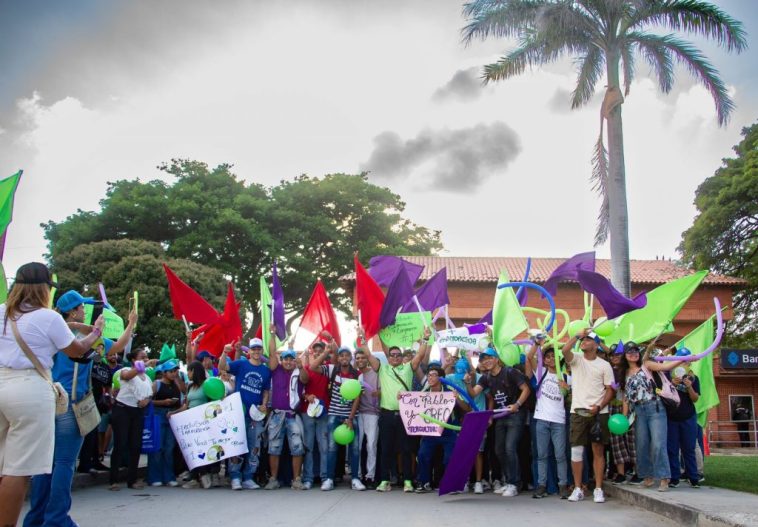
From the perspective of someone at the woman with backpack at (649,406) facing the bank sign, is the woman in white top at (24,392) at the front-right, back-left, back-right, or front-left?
back-left

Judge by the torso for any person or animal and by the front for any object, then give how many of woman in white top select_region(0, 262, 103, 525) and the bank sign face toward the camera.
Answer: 1

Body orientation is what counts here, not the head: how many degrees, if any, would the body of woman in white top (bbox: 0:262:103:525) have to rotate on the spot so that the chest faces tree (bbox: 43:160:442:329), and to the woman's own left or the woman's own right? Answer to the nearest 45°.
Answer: approximately 45° to the woman's own left

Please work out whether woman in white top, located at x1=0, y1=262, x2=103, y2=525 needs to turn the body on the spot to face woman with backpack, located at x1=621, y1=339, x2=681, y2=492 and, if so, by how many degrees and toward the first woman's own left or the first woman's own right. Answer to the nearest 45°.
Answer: approximately 45° to the first woman's own right

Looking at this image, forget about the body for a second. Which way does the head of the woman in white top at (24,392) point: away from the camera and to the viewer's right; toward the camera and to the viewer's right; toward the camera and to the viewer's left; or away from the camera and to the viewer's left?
away from the camera and to the viewer's right

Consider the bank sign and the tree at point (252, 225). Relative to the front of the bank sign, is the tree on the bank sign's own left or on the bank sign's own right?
on the bank sign's own right

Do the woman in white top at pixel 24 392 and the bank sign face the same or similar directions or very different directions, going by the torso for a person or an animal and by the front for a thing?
very different directions

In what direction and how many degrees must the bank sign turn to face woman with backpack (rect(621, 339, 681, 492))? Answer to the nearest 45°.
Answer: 0° — it already faces them

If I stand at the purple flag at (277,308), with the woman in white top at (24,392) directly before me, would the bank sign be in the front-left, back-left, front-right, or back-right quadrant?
back-left

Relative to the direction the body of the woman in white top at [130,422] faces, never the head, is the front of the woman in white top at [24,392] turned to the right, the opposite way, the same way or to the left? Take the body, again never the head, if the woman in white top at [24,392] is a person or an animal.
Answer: to the left

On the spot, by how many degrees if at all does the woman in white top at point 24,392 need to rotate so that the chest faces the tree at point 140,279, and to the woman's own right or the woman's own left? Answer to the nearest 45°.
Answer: approximately 45° to the woman's own left
